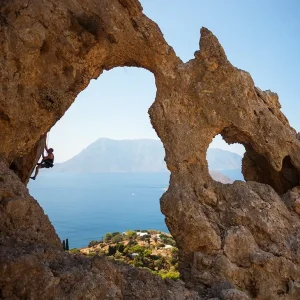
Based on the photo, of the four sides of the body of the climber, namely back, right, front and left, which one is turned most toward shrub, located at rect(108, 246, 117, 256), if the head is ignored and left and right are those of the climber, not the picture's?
right

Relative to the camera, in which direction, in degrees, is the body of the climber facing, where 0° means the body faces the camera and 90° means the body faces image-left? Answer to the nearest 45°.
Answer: approximately 90°
